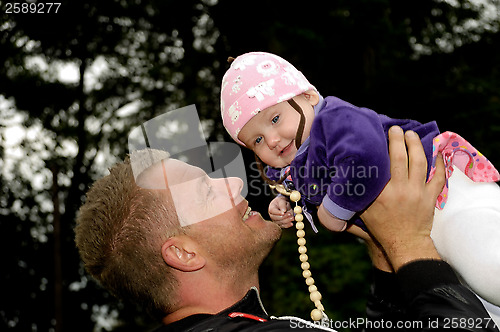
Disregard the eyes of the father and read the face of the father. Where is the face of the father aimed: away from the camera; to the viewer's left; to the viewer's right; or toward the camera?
to the viewer's right

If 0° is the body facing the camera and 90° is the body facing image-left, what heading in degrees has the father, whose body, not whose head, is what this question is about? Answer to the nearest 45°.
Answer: approximately 270°
